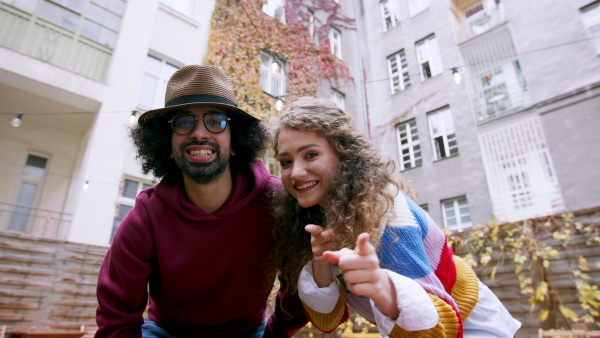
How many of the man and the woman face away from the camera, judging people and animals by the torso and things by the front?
0

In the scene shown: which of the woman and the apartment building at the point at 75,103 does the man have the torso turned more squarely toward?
the woman

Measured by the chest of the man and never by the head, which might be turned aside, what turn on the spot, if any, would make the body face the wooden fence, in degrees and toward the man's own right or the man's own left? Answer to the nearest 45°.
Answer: approximately 135° to the man's own right

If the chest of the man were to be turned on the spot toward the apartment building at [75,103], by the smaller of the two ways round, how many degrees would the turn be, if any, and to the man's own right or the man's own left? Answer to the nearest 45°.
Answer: approximately 135° to the man's own right

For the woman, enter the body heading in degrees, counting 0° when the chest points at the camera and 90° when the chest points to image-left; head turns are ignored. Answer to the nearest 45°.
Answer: approximately 45°

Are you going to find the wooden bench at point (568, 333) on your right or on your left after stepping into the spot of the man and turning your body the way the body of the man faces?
on your left

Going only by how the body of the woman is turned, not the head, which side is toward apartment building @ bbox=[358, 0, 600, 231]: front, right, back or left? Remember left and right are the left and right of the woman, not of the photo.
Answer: back
